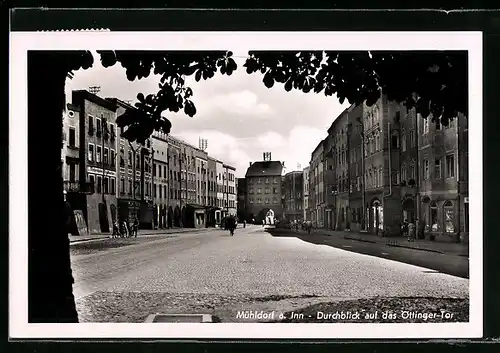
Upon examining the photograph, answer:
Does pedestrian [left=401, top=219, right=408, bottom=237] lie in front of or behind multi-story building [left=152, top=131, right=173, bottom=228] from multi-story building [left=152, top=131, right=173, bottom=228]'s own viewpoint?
in front

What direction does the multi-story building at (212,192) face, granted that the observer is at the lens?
facing the viewer and to the right of the viewer

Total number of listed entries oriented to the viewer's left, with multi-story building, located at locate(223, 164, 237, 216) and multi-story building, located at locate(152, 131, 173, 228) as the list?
0

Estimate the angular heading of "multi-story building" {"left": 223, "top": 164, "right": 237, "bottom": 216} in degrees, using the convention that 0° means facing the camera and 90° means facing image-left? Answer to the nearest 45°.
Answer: approximately 315°
